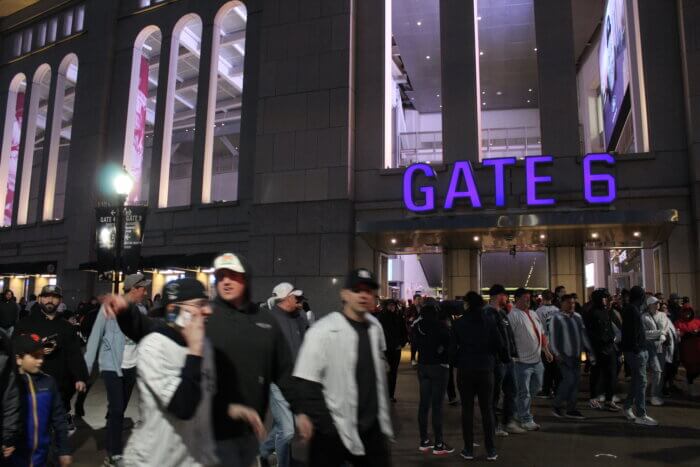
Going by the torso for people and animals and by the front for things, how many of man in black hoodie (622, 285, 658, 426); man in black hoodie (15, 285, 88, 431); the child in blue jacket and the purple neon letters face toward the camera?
3

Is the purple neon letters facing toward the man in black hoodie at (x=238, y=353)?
yes

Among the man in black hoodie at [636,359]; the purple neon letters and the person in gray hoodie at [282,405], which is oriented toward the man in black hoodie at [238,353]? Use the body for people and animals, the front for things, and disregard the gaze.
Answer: the purple neon letters

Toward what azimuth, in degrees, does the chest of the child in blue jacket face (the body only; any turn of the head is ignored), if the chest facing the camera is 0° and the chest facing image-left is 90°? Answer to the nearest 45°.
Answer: approximately 0°

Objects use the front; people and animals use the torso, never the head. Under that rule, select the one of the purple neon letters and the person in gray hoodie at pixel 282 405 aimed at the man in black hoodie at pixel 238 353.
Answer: the purple neon letters

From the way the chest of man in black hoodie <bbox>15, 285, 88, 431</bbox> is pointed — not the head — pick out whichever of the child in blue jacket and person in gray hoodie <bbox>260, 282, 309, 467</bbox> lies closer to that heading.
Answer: the child in blue jacket
